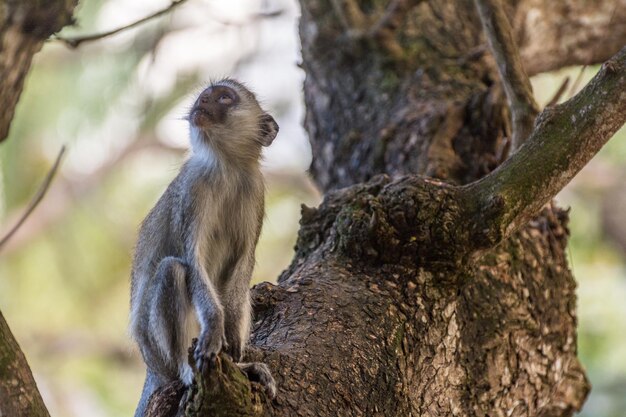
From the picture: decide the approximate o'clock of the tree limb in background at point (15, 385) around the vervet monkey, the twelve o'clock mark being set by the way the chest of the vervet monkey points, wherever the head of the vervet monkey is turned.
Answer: The tree limb in background is roughly at 2 o'clock from the vervet monkey.

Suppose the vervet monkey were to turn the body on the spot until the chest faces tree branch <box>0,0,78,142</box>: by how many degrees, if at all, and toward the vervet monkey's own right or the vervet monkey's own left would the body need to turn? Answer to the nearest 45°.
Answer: approximately 90° to the vervet monkey's own right
